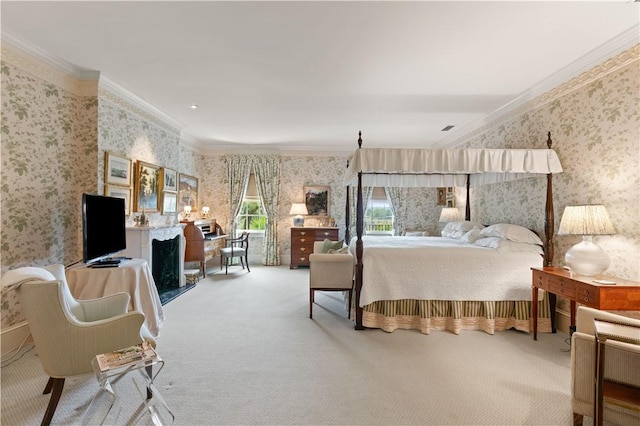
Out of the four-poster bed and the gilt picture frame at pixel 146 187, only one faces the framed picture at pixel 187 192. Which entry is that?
the four-poster bed

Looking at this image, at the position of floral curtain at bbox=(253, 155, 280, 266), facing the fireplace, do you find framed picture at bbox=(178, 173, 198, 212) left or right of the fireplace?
right

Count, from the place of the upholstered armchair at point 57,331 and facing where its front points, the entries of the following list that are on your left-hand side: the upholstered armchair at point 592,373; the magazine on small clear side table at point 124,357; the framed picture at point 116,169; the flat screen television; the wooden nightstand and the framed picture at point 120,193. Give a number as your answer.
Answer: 3

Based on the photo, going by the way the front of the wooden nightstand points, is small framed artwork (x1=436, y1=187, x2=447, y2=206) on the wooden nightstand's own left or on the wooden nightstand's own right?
on the wooden nightstand's own right

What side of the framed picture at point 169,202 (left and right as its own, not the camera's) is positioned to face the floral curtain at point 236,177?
left

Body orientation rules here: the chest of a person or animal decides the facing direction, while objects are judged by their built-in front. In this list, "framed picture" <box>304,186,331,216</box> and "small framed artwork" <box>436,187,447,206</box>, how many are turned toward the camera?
2

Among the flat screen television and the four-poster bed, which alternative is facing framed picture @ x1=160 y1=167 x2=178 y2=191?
the four-poster bed

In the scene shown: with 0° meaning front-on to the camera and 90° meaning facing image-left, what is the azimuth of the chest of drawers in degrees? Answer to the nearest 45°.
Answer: approximately 0°

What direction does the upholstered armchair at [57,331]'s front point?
to the viewer's right

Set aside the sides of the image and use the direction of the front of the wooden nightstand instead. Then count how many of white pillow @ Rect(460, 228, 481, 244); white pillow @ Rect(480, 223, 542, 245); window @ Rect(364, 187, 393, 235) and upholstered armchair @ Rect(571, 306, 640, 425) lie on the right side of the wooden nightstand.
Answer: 3

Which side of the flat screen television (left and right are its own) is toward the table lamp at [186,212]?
left
